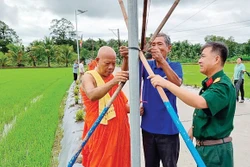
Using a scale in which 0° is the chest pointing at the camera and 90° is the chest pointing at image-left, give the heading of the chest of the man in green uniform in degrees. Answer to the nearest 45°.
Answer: approximately 90°

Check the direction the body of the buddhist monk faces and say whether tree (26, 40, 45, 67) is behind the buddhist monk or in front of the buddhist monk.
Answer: behind

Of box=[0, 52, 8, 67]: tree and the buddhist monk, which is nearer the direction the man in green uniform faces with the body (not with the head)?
the buddhist monk

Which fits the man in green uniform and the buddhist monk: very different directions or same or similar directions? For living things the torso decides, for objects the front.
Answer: very different directions

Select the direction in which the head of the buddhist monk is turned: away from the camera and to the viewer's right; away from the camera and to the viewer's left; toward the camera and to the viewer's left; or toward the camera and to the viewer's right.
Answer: toward the camera and to the viewer's right

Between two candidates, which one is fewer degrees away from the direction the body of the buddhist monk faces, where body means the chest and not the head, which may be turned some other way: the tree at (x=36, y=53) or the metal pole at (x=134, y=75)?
the metal pole

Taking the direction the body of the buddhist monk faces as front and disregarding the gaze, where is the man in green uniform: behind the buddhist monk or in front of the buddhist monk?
in front

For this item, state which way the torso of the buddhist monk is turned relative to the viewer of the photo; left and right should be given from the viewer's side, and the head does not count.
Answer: facing the viewer and to the right of the viewer

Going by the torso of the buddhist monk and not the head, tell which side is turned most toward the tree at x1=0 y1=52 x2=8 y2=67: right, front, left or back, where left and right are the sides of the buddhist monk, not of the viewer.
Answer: back

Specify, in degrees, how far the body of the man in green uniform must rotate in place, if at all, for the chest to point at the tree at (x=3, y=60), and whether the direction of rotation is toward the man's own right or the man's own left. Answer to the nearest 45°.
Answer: approximately 45° to the man's own right

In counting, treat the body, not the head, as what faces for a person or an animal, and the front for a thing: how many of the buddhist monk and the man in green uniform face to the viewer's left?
1

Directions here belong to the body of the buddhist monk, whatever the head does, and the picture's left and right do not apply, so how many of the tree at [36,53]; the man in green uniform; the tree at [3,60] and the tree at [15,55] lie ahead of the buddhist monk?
1

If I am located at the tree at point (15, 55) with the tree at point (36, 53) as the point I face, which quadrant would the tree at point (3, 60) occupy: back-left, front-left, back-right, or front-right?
back-right

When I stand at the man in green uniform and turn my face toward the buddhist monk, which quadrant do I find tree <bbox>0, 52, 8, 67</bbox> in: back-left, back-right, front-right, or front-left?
front-right
